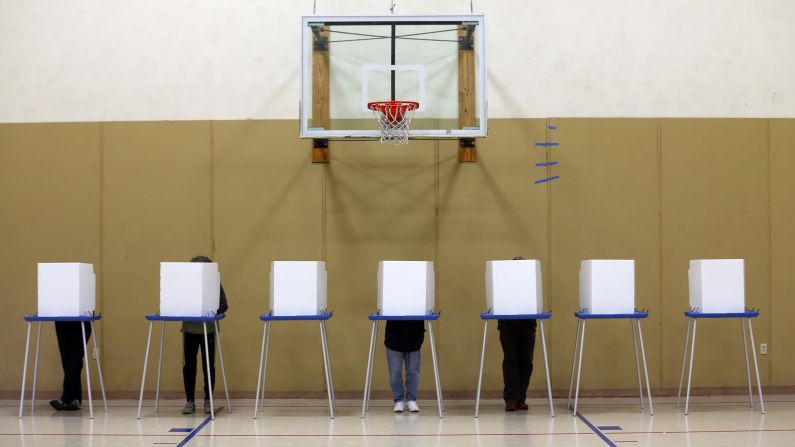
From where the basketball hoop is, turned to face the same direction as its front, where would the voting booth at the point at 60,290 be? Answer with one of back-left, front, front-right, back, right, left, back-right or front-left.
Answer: right

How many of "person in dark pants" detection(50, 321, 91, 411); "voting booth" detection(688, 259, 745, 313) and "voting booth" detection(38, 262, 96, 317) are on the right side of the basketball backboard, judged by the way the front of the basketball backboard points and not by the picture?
2
